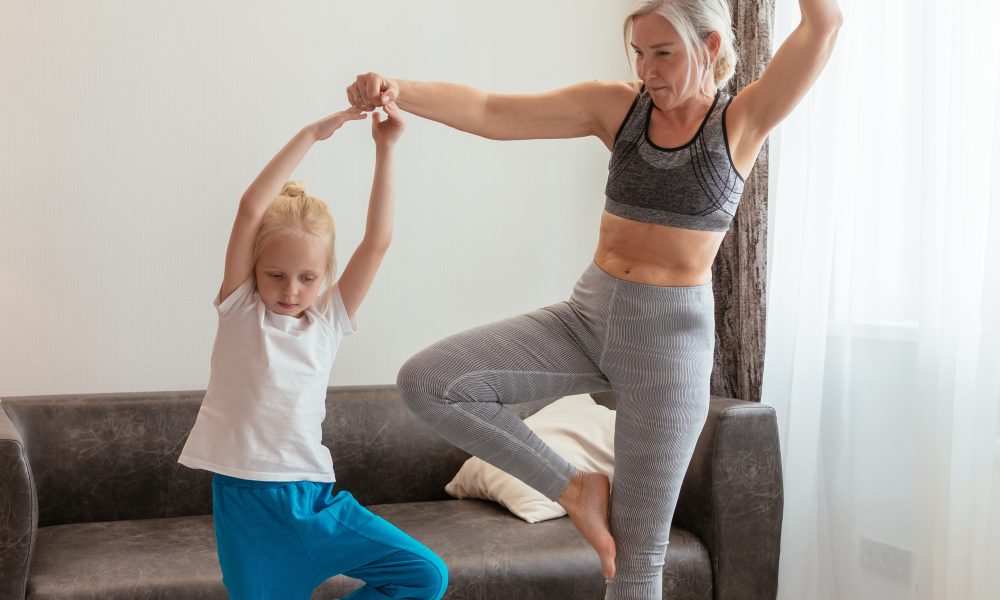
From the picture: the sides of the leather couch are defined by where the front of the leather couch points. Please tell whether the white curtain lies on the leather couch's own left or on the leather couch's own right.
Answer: on the leather couch's own left

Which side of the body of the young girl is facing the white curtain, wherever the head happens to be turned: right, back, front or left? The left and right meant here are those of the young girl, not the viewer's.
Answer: left

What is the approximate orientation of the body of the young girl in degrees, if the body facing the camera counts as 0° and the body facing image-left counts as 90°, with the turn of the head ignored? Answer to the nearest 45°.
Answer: approximately 0°

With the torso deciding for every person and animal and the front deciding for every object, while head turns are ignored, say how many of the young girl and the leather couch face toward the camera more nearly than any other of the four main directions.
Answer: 2

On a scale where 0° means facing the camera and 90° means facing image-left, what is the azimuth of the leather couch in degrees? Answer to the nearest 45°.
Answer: approximately 0°

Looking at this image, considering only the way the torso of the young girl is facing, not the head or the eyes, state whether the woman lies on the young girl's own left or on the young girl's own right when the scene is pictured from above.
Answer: on the young girl's own left

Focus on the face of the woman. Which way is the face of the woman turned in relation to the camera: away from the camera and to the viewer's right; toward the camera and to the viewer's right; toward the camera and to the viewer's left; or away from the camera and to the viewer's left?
toward the camera and to the viewer's left

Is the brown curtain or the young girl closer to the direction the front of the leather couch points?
the young girl

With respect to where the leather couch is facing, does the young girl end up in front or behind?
in front

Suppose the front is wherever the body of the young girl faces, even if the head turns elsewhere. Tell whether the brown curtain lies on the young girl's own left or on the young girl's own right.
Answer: on the young girl's own left

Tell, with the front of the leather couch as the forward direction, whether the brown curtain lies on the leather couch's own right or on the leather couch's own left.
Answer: on the leather couch's own left
